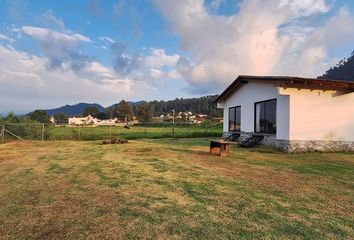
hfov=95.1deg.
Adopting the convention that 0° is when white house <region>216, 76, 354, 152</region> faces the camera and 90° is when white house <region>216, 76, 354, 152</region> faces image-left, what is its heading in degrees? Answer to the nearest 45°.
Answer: approximately 45°

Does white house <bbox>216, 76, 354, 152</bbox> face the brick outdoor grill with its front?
yes
